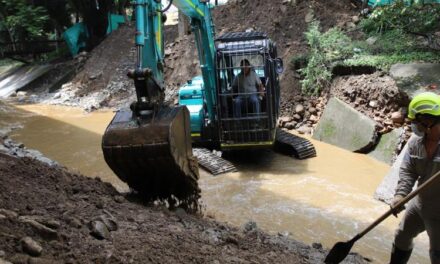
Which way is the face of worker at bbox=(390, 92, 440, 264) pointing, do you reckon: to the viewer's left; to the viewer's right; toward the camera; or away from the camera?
to the viewer's left

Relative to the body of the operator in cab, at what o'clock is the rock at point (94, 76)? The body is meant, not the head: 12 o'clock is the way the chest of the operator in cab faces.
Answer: The rock is roughly at 5 o'clock from the operator in cab.

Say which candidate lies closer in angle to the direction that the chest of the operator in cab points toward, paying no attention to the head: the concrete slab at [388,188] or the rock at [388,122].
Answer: the concrete slab

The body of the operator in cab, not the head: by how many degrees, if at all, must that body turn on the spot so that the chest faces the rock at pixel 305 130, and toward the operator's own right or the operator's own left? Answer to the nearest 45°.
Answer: approximately 135° to the operator's own left

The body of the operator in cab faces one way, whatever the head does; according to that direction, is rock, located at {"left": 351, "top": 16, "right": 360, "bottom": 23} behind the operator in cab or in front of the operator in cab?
behind

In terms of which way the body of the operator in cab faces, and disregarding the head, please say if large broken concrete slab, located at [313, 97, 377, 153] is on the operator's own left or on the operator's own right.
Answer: on the operator's own left

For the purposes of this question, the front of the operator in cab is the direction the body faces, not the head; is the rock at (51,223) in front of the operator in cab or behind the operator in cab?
in front

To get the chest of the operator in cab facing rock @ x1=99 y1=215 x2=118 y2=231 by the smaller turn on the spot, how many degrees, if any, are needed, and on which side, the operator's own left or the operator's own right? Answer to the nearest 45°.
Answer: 0° — they already face it

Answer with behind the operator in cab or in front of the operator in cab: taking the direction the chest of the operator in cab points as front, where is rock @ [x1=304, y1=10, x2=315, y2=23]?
behind

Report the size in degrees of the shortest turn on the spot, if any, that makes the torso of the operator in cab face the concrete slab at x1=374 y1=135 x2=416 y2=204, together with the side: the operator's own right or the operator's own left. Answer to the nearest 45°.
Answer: approximately 45° to the operator's own left

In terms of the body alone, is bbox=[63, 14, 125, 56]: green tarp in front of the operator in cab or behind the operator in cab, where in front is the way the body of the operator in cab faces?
behind

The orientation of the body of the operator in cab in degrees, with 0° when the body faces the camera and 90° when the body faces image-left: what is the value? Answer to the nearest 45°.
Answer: approximately 0°
